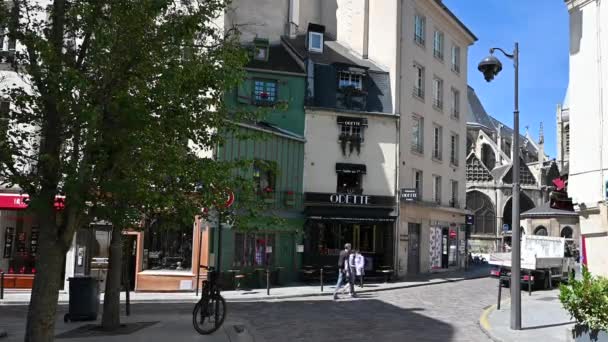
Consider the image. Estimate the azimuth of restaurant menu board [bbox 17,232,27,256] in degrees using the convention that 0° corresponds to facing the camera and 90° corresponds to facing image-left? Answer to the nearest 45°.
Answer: approximately 0°

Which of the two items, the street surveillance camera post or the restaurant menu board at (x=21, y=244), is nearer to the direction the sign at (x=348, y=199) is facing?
the street surveillance camera post

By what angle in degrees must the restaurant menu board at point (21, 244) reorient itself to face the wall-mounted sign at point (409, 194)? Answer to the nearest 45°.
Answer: approximately 90° to its left

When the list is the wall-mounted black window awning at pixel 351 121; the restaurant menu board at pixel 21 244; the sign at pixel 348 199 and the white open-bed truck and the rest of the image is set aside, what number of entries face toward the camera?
3

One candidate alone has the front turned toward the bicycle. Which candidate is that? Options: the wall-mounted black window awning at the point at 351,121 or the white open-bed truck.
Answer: the wall-mounted black window awning

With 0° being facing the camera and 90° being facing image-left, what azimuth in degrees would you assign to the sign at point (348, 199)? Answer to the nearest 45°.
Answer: approximately 0°
